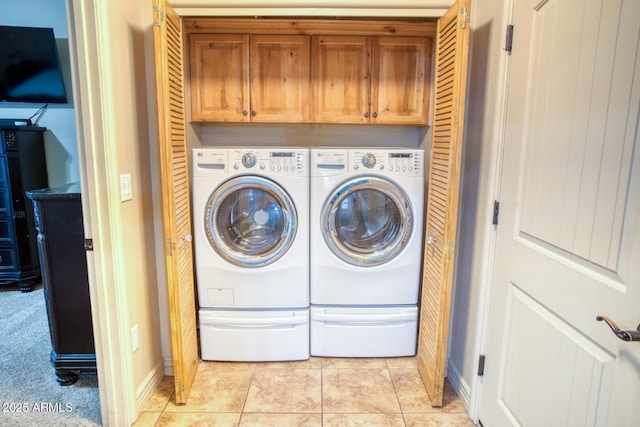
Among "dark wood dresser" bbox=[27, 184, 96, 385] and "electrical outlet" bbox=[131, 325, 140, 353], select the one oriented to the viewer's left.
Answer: the dark wood dresser

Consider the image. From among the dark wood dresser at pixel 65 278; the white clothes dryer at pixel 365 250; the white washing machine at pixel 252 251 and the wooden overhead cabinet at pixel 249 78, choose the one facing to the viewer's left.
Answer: the dark wood dresser

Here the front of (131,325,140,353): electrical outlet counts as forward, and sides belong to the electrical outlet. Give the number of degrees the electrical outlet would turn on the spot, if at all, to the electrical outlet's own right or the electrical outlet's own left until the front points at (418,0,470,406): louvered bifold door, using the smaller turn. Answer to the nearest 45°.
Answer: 0° — it already faces it

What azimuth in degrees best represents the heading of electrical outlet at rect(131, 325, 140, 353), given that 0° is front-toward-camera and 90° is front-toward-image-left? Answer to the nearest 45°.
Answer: approximately 315°

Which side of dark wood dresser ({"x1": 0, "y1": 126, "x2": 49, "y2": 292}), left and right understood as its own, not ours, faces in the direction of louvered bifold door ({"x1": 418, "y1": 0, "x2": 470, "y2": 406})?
left

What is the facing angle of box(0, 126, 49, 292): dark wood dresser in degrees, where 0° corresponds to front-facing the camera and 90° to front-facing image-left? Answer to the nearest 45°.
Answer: approximately 45°
